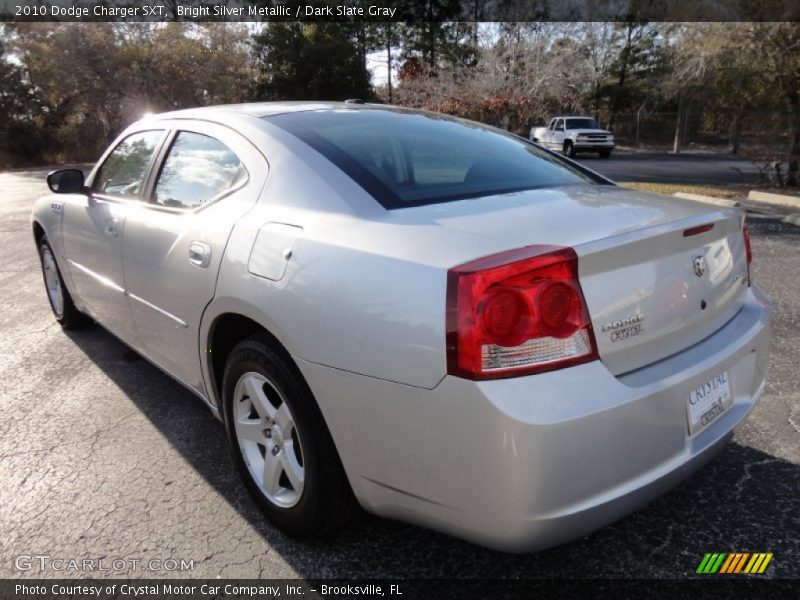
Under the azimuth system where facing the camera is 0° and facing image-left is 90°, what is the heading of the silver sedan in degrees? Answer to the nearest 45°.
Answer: approximately 135°

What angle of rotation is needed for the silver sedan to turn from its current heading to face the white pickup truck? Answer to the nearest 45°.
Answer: approximately 45° to its right

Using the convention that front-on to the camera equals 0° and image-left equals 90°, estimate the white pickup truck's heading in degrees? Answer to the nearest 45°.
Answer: approximately 315°

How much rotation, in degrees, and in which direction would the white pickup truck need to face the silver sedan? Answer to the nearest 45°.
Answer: approximately 45° to its right

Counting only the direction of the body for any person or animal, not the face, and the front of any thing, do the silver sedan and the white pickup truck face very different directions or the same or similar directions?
very different directions
